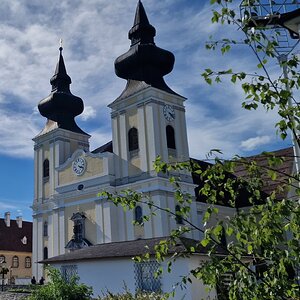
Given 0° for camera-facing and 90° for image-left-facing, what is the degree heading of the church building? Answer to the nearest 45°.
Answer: approximately 45°

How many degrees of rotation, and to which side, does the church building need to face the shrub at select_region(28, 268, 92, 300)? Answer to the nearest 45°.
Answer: approximately 45° to its left

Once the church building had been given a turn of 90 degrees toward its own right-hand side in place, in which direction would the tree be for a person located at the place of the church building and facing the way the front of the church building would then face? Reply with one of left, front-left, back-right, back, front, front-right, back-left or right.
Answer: back-left
